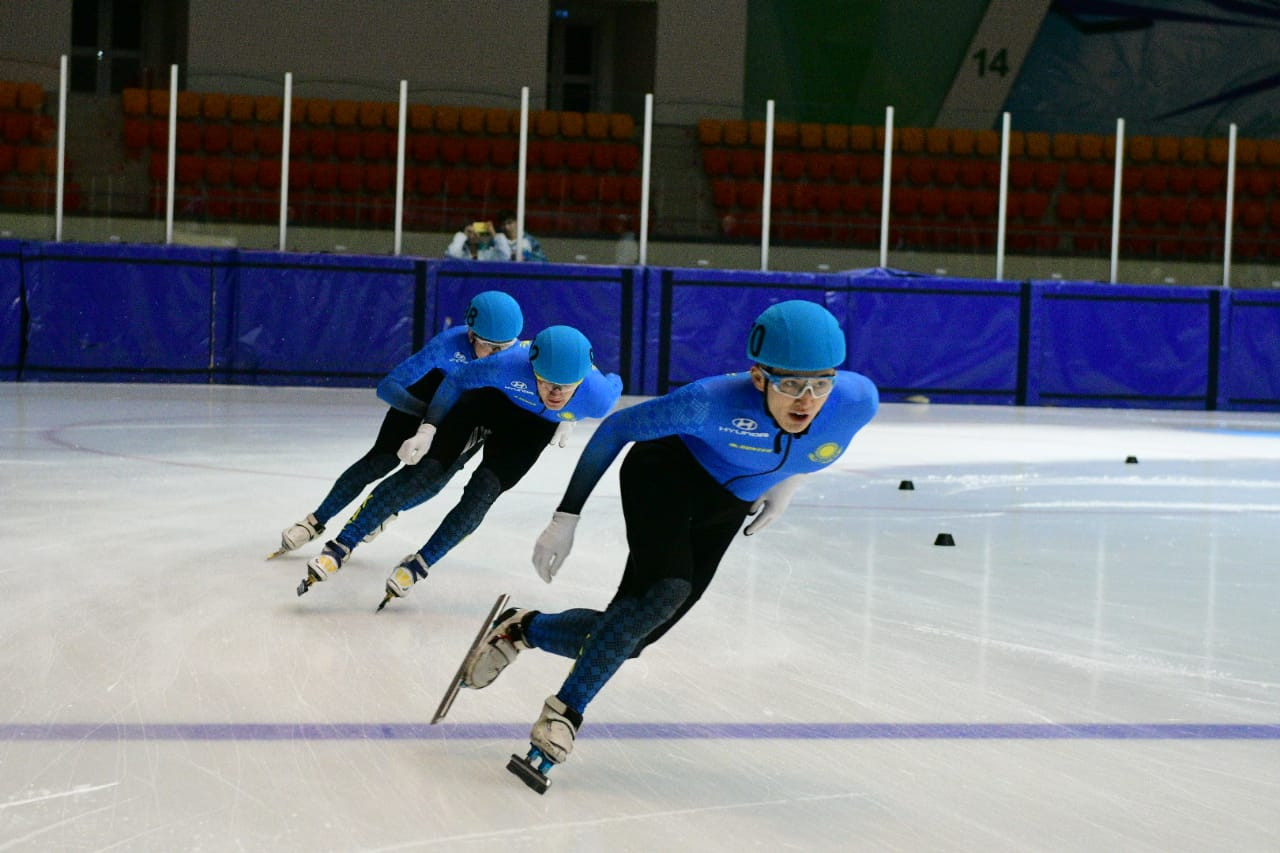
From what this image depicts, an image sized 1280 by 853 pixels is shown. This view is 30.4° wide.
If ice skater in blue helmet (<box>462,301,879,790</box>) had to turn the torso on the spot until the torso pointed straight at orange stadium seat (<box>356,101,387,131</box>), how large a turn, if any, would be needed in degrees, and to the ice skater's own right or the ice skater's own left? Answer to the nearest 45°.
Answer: approximately 135° to the ice skater's own left

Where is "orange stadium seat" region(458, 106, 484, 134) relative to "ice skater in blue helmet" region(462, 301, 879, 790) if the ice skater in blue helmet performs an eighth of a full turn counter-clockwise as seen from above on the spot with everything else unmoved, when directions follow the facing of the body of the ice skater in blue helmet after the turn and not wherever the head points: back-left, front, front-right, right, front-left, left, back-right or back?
left

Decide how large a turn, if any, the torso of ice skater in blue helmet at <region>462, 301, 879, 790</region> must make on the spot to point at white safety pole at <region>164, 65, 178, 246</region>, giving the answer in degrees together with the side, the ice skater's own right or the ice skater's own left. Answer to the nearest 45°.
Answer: approximately 135° to the ice skater's own left

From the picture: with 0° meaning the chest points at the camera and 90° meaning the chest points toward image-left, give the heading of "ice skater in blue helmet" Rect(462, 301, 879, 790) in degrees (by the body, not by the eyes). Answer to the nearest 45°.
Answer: approximately 315°

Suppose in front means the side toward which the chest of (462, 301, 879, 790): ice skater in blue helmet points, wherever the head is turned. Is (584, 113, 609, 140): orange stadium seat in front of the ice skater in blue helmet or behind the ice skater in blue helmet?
behind

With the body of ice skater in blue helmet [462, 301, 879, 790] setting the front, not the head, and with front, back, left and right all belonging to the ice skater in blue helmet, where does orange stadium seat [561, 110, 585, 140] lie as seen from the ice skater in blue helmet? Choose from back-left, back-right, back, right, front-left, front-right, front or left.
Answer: back-left

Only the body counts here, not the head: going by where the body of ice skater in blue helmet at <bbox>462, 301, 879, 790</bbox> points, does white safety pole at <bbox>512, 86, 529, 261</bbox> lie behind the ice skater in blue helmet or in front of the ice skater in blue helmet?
behind

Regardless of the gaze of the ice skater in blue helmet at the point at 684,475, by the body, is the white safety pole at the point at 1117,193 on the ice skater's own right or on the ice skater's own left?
on the ice skater's own left

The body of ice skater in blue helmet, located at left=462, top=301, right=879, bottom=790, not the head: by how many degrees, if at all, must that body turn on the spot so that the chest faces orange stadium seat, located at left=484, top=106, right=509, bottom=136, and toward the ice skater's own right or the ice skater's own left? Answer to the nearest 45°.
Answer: approximately 135° to the ice skater's own left

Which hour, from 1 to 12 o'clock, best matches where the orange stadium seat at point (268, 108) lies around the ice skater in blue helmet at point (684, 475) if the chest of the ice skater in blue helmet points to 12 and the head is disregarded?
The orange stadium seat is roughly at 7 o'clock from the ice skater in blue helmet.

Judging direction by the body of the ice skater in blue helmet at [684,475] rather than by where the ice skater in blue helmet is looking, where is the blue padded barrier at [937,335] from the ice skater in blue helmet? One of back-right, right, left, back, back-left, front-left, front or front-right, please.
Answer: back-left
